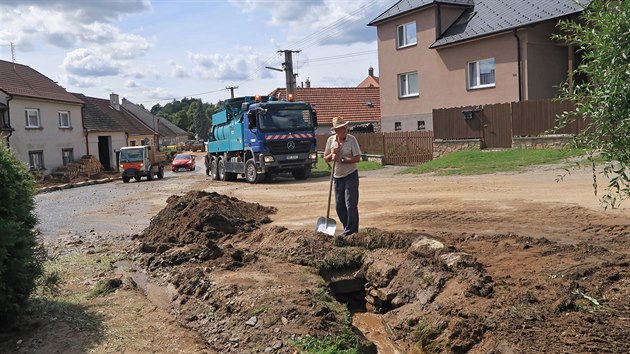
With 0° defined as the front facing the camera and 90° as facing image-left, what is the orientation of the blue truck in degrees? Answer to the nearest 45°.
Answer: approximately 315°

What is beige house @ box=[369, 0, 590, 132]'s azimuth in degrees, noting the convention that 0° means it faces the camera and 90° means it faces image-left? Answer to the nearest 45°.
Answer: approximately 0°

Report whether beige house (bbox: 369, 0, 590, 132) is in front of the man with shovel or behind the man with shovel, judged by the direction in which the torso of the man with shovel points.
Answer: behind

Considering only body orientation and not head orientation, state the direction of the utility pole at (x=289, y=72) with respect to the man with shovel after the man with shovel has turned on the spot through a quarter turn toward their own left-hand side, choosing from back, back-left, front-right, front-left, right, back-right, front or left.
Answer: back-left

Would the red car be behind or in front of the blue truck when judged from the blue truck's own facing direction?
behind

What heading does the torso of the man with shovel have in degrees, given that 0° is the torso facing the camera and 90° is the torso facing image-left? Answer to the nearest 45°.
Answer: approximately 45°

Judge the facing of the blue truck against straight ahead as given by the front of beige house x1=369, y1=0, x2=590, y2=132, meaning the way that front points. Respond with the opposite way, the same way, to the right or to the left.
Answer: to the left

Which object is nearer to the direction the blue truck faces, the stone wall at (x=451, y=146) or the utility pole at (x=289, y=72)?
the stone wall

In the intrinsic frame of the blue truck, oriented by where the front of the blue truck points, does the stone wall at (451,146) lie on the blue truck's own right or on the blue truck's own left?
on the blue truck's own left
